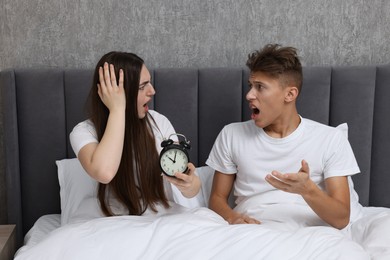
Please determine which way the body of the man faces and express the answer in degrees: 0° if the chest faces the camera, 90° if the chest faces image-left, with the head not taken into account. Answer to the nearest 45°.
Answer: approximately 0°

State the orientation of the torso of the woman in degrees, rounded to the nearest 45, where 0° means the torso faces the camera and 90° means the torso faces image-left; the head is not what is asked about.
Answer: approximately 315°

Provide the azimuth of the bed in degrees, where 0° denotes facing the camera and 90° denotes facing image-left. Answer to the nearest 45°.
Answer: approximately 0°

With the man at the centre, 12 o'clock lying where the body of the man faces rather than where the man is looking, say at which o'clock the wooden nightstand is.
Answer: The wooden nightstand is roughly at 3 o'clock from the man.

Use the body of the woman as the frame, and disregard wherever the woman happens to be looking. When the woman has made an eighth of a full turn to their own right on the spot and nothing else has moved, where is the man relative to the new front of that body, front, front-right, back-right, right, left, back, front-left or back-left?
left
